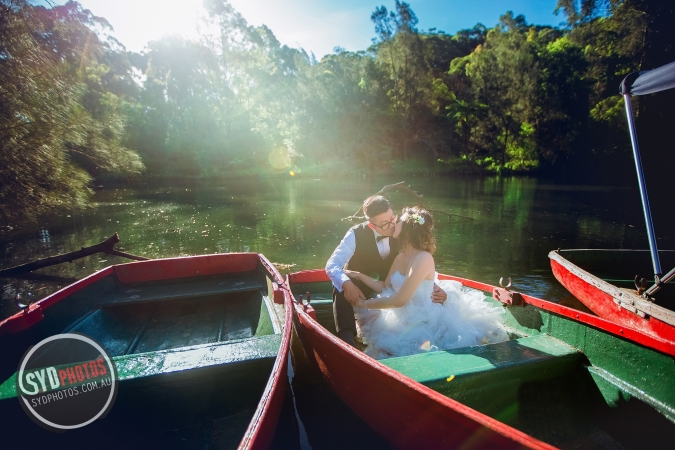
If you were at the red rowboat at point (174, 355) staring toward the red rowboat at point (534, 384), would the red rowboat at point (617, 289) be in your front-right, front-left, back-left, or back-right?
front-left

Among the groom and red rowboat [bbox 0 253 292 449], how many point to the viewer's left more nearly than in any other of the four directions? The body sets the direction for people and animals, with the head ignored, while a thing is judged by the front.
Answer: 0

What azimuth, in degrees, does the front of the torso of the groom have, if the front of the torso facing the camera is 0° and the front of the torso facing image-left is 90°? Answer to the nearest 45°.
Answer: approximately 315°

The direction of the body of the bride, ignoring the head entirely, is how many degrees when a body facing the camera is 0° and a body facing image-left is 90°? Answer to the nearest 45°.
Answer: approximately 90°

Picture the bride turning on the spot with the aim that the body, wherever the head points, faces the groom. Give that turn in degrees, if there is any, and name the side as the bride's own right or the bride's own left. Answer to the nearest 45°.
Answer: approximately 45° to the bride's own right

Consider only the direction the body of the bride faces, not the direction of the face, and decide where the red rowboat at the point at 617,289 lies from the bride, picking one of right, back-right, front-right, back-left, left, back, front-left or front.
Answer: back-right

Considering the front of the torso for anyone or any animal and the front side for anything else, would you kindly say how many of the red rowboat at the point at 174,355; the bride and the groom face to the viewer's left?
1
